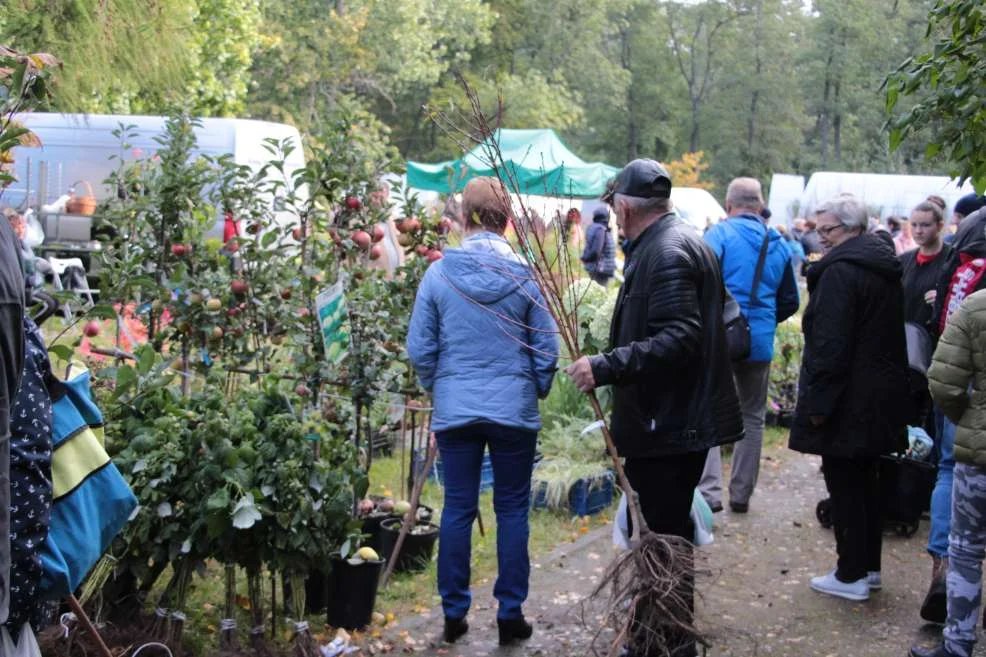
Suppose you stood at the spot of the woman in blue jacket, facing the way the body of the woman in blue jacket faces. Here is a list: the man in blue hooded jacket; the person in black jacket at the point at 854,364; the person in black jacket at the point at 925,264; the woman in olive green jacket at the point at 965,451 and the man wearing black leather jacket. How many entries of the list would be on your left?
0

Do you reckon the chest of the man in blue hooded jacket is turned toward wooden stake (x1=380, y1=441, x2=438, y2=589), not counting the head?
no

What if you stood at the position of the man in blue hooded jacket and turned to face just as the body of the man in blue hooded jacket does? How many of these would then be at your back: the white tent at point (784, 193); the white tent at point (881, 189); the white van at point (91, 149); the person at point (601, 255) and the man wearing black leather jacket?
1

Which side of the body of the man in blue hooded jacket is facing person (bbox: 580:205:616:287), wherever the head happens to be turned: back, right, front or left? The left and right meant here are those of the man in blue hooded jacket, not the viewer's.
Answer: front

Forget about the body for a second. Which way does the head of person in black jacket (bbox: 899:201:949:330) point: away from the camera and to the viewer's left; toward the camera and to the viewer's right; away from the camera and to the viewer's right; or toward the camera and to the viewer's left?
toward the camera and to the viewer's left

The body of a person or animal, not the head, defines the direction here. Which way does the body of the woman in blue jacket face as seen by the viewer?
away from the camera

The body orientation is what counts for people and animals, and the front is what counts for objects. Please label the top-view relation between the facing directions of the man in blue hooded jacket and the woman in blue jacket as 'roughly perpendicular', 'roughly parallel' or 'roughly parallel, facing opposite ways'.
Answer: roughly parallel

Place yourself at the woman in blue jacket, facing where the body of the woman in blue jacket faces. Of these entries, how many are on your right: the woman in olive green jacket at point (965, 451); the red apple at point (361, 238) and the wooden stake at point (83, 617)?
1

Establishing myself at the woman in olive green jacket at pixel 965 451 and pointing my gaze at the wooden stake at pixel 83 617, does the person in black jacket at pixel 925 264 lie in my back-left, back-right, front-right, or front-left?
back-right

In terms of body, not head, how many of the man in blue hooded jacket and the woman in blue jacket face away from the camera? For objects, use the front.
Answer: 2

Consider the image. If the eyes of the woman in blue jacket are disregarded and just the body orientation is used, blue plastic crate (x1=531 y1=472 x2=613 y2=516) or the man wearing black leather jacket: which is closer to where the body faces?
the blue plastic crate

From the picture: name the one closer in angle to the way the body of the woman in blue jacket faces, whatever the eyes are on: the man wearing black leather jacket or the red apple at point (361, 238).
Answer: the red apple

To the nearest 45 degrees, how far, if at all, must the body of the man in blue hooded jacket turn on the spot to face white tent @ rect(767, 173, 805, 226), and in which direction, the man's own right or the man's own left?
0° — they already face it

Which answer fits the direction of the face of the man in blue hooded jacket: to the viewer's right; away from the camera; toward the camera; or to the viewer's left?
away from the camera

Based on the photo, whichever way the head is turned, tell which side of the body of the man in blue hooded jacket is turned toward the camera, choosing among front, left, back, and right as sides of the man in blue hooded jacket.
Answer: back

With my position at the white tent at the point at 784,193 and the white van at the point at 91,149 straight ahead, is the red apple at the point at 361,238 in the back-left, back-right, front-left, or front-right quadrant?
front-left
